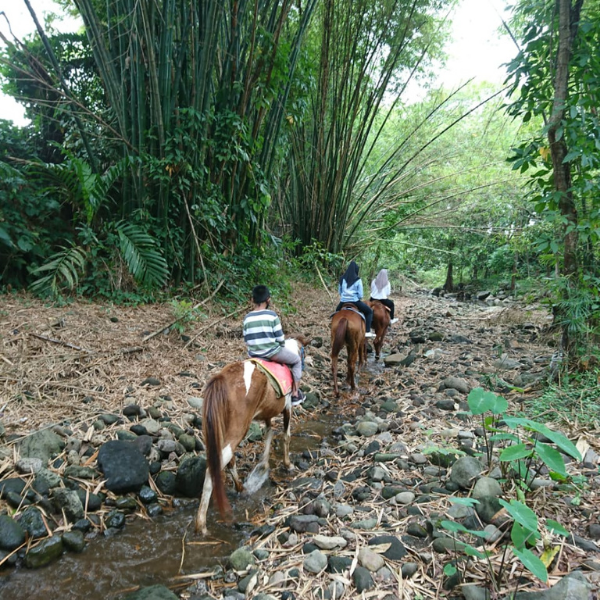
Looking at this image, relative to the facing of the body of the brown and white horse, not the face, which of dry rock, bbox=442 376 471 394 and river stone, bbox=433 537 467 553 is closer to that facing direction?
the dry rock

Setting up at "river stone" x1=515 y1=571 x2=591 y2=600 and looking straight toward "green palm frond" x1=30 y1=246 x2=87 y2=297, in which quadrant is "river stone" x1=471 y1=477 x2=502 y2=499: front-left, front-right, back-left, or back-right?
front-right

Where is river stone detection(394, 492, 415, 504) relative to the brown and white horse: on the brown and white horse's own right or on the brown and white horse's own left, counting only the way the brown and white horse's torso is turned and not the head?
on the brown and white horse's own right

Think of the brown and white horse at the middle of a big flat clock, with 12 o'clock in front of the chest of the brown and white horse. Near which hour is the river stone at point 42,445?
The river stone is roughly at 8 o'clock from the brown and white horse.

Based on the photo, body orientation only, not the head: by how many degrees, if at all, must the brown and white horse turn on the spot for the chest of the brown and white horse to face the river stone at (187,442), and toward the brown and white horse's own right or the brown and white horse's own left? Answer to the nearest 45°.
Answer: approximately 90° to the brown and white horse's own left

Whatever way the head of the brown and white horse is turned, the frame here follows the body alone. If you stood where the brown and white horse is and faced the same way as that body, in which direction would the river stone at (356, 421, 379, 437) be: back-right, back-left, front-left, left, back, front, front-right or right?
front

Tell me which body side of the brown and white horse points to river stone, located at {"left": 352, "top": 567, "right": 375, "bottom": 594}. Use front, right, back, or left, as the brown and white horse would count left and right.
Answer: right

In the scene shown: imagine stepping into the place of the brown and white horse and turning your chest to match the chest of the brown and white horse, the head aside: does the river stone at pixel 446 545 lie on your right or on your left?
on your right

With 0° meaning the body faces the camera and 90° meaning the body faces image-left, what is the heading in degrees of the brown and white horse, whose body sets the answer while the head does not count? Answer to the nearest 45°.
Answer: approximately 225°

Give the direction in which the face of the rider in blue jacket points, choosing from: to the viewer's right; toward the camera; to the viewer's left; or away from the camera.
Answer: away from the camera

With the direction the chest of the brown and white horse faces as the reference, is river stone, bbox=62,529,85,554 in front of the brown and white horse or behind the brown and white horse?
behind

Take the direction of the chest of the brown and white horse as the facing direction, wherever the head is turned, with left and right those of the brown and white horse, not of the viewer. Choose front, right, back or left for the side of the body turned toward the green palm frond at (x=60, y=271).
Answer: left
